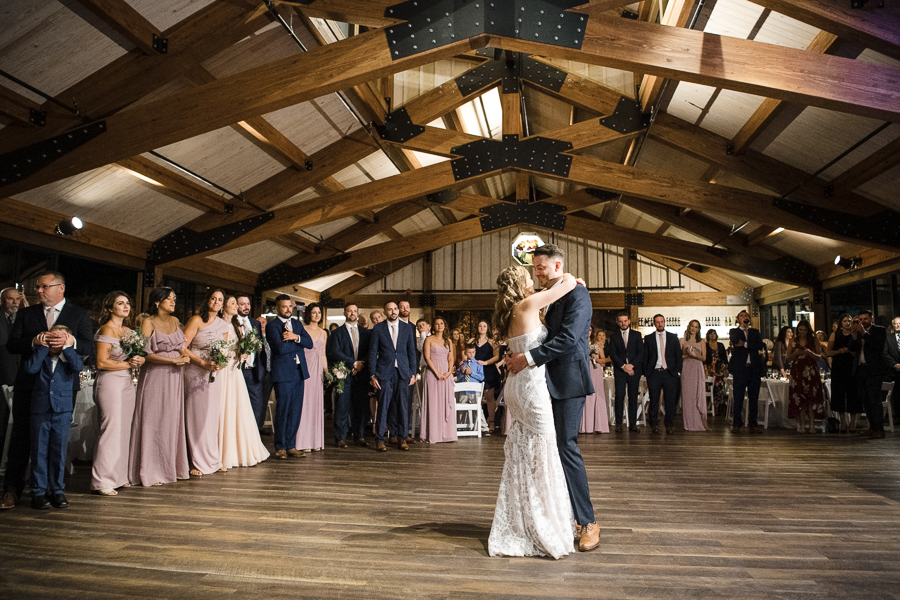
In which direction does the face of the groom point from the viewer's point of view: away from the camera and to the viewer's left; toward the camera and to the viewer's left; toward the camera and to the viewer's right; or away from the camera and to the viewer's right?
toward the camera and to the viewer's left

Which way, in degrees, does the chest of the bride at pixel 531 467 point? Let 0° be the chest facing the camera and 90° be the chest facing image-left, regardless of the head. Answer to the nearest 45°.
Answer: approximately 225°

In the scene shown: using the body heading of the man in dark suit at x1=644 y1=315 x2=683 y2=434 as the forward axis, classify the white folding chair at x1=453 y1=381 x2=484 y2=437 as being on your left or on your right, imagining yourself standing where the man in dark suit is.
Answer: on your right

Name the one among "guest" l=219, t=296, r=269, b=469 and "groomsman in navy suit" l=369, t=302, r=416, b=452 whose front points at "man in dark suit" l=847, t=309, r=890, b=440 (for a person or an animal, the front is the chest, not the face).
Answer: the guest

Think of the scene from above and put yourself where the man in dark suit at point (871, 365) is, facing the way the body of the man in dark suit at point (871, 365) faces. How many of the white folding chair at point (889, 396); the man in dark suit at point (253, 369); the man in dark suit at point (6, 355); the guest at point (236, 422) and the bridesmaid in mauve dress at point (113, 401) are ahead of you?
4

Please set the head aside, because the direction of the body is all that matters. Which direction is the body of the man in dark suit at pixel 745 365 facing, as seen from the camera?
toward the camera

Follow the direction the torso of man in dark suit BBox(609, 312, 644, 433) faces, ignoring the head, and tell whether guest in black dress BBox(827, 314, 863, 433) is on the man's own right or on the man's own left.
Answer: on the man's own left

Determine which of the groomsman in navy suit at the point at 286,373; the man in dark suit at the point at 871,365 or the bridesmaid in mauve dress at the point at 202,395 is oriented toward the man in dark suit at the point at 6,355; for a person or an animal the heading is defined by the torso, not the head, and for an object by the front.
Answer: the man in dark suit at the point at 871,365

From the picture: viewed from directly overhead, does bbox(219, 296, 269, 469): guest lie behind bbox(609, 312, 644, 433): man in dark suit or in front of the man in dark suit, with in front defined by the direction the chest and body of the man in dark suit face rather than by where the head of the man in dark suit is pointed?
in front

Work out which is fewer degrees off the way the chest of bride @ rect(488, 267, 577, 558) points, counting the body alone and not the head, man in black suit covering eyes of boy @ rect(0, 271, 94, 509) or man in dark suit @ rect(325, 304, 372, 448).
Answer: the man in dark suit

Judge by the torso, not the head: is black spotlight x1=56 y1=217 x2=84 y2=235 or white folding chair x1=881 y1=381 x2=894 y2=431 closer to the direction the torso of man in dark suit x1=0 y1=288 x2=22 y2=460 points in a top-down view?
the white folding chair

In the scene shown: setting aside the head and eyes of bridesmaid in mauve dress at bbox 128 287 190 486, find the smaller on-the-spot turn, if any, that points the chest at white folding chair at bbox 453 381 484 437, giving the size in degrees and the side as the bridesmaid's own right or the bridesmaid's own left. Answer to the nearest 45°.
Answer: approximately 90° to the bridesmaid's own left

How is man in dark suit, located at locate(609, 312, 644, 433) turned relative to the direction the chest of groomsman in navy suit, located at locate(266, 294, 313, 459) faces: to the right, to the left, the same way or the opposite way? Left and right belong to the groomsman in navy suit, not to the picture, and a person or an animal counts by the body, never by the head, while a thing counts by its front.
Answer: to the right

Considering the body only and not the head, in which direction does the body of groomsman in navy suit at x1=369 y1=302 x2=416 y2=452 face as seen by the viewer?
toward the camera

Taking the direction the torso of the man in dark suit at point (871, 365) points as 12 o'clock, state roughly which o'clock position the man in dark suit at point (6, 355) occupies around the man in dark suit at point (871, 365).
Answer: the man in dark suit at point (6, 355) is roughly at 12 o'clock from the man in dark suit at point (871, 365).

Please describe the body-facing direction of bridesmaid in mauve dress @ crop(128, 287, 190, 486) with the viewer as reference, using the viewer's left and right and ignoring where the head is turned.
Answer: facing the viewer and to the right of the viewer

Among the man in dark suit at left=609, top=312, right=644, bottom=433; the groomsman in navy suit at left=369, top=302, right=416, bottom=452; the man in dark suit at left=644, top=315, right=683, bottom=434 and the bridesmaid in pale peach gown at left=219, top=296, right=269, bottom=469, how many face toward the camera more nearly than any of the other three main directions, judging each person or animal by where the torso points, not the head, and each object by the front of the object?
3

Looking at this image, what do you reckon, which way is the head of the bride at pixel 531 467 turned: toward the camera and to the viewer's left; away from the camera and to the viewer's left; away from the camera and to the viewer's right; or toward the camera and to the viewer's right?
away from the camera and to the viewer's right

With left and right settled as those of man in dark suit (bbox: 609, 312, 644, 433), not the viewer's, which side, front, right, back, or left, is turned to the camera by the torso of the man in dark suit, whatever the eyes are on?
front
